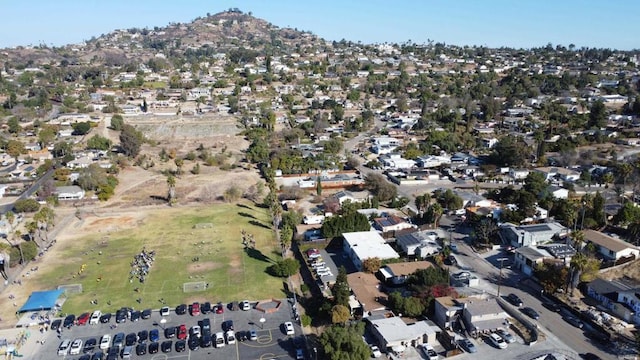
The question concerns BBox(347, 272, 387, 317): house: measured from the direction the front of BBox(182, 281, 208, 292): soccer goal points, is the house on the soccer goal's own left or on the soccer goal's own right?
on the soccer goal's own right

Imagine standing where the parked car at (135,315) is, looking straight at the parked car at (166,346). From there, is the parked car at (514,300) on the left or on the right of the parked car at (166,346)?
left
